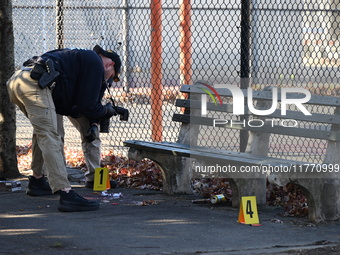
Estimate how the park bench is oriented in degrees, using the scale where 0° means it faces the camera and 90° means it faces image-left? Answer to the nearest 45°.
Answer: approximately 45°

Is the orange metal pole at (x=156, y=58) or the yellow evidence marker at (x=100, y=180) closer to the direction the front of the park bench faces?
the yellow evidence marker

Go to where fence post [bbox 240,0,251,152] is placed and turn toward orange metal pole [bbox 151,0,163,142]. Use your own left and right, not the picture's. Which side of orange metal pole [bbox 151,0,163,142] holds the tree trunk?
left

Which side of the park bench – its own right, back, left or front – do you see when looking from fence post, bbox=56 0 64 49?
right

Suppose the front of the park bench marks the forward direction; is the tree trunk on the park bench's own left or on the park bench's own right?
on the park bench's own right

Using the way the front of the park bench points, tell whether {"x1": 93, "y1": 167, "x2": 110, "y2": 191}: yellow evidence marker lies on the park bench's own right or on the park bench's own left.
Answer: on the park bench's own right
